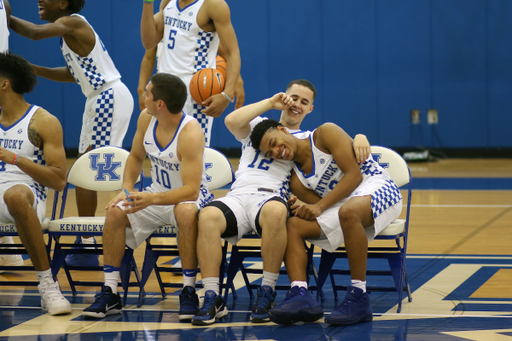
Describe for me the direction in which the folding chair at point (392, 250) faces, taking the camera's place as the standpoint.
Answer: facing the viewer and to the left of the viewer

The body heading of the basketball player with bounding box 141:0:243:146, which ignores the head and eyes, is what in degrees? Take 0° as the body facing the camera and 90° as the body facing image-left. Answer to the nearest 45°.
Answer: approximately 45°

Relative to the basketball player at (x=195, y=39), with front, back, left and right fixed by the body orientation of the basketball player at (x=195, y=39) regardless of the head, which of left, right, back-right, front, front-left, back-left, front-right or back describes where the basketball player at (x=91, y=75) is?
right

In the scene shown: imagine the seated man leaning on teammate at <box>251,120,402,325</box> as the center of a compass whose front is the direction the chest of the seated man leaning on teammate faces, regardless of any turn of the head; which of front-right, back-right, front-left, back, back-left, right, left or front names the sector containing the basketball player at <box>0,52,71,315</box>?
front-right

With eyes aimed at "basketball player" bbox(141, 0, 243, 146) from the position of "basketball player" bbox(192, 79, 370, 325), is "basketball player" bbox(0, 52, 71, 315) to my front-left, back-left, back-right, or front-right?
front-left

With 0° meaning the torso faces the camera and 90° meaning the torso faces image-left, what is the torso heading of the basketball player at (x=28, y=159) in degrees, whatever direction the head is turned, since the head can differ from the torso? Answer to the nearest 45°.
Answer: approximately 45°

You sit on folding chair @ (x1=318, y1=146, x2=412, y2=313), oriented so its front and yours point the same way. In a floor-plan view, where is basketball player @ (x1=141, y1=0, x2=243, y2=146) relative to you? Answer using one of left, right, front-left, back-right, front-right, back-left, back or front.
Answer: right

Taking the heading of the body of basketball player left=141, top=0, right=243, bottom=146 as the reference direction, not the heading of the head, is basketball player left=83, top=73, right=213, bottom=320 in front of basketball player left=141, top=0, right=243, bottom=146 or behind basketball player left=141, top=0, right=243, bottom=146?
in front

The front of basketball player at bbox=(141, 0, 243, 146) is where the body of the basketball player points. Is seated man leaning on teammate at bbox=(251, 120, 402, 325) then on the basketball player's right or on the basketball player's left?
on the basketball player's left

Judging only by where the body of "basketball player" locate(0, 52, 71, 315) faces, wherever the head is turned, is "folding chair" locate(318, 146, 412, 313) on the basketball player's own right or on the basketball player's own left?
on the basketball player's own left

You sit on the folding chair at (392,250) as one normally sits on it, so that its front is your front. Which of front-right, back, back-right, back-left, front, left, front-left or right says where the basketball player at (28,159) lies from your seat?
front-right

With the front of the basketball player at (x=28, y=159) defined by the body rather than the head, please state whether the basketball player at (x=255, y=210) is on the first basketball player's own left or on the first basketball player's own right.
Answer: on the first basketball player's own left

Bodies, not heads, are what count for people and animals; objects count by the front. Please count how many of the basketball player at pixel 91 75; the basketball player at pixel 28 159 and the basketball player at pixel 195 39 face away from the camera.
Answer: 0
